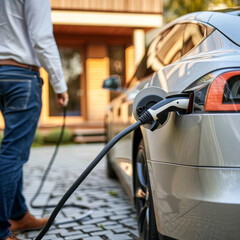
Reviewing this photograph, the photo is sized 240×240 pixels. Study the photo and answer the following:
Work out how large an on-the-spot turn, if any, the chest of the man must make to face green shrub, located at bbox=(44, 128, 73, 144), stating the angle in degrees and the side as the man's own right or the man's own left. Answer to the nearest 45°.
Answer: approximately 45° to the man's own left

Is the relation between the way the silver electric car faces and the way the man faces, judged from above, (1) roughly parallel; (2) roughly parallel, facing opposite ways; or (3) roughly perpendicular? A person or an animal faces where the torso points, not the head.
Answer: roughly parallel

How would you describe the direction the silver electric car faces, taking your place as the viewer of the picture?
facing away from the viewer and to the left of the viewer
